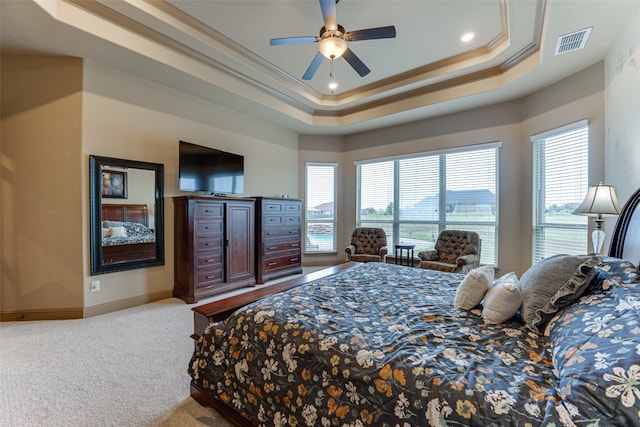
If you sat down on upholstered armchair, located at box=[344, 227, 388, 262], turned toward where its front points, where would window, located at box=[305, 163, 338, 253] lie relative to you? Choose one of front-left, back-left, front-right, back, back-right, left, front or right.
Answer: back-right

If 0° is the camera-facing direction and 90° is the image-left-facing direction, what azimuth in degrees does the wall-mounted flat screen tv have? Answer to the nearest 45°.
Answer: approximately 315°

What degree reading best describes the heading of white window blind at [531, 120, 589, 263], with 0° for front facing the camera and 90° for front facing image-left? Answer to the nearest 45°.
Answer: approximately 45°

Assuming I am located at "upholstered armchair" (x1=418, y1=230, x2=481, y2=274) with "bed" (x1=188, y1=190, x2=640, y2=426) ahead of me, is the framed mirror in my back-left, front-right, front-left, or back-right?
front-right

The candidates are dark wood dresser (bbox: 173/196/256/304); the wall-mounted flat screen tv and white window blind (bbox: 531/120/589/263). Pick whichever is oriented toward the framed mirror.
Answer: the white window blind

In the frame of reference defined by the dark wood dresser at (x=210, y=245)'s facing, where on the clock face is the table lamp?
The table lamp is roughly at 12 o'clock from the dark wood dresser.

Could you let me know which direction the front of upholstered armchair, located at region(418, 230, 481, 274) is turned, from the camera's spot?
facing the viewer and to the left of the viewer

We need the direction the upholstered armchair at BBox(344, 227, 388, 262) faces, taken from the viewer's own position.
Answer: facing the viewer

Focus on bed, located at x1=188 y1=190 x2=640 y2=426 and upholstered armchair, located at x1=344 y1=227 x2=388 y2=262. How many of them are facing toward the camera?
1

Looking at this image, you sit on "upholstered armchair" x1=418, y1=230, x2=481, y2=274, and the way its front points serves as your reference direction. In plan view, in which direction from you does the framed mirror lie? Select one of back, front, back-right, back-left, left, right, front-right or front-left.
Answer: front

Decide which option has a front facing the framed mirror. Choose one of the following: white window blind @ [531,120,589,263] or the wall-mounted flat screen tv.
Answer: the white window blind

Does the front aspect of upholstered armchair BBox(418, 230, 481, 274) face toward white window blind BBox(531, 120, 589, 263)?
no

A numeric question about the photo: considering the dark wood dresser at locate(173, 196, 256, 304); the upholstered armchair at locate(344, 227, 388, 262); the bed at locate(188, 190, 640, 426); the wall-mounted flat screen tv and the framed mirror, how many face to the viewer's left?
1

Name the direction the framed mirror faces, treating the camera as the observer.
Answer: facing the viewer and to the right of the viewer

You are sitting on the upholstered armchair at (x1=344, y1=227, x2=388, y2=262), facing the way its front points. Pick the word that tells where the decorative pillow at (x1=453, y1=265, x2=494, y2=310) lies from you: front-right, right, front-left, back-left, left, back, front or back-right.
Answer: front

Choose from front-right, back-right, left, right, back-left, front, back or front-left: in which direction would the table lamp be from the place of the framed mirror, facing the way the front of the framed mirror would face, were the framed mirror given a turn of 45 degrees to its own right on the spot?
front-left

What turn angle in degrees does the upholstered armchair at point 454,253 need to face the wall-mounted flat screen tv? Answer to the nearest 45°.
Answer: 0° — it already faces it

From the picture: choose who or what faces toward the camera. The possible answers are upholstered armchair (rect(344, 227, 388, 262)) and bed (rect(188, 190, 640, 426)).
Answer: the upholstered armchair

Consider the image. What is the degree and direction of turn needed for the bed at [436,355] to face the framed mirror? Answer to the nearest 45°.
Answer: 0° — it already faces it

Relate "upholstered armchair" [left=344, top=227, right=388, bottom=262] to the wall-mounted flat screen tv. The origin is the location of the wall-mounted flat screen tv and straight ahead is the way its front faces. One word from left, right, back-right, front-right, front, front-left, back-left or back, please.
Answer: front-left

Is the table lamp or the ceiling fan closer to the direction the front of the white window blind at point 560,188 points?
the ceiling fan

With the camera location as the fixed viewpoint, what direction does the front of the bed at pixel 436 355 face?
facing to the left of the viewer
